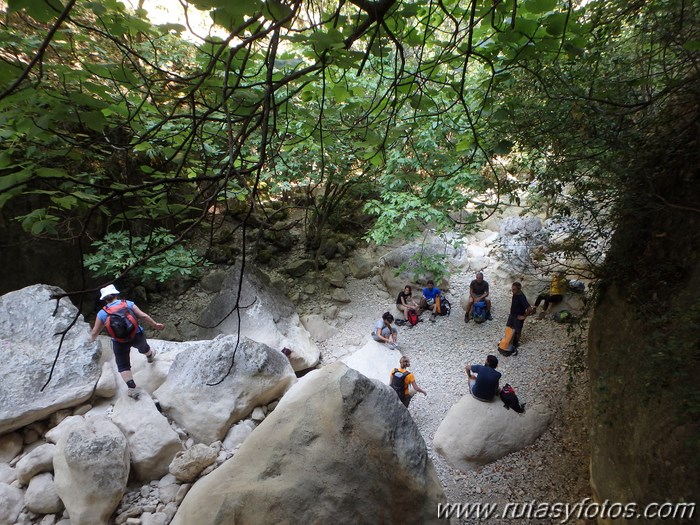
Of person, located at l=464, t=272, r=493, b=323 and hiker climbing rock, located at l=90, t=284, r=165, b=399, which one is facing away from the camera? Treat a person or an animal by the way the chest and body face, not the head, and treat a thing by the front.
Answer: the hiker climbing rock

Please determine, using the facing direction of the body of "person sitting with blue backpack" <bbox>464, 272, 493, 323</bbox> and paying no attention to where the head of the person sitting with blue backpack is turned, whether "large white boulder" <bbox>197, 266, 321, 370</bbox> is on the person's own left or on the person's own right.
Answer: on the person's own right

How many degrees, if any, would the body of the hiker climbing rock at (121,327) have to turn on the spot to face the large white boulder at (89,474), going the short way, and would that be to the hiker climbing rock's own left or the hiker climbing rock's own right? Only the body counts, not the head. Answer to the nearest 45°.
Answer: approximately 180°

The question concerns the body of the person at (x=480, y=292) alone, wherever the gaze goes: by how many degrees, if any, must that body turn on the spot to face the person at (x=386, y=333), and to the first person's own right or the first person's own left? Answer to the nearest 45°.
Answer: approximately 45° to the first person's own right

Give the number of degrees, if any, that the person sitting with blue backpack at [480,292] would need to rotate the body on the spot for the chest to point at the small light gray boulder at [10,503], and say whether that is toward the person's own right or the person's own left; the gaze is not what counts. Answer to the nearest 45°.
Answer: approximately 45° to the person's own right

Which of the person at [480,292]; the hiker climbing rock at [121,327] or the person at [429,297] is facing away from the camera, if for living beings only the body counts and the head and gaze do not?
the hiker climbing rock

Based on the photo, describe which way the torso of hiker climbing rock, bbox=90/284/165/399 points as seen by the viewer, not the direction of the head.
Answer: away from the camera
